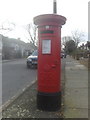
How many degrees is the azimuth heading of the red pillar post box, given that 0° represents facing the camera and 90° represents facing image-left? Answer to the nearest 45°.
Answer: approximately 0°
